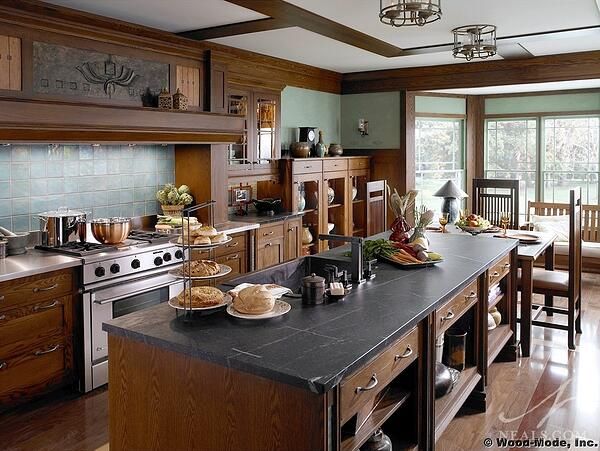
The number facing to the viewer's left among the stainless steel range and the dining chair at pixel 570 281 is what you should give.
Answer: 1

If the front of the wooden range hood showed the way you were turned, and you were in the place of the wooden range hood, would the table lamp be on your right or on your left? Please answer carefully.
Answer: on your left

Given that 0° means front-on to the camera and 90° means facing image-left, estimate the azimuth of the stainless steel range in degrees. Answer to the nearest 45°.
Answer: approximately 315°

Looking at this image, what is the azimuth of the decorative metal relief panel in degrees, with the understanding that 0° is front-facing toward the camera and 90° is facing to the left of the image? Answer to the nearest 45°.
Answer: approximately 315°

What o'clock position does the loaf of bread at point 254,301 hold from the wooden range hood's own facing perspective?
The loaf of bread is roughly at 1 o'clock from the wooden range hood.

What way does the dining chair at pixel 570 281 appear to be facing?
to the viewer's left

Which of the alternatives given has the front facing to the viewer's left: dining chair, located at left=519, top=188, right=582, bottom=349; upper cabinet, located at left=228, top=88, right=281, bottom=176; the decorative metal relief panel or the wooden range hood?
the dining chair
